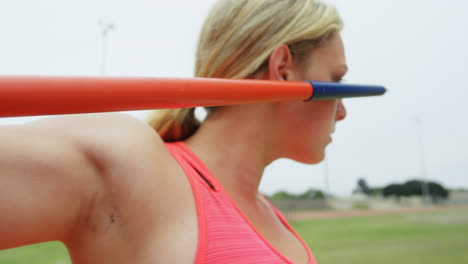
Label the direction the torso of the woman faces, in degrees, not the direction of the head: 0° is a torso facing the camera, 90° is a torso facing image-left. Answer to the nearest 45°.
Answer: approximately 270°

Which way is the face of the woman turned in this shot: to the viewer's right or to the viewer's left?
to the viewer's right
